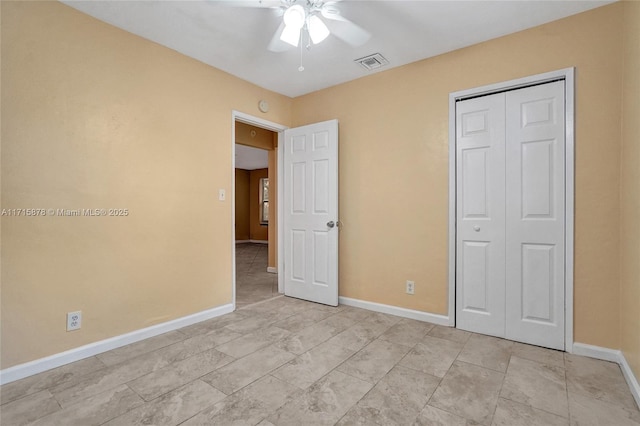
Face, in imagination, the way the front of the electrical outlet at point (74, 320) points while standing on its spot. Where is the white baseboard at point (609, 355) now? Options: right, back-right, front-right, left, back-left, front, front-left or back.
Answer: front-left

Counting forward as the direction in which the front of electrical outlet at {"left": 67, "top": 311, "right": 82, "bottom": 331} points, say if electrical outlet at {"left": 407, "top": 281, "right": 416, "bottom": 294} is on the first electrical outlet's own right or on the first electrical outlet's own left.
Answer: on the first electrical outlet's own left

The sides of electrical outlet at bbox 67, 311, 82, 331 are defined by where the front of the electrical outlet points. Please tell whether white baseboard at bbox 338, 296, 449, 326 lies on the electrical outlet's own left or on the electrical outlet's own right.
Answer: on the electrical outlet's own left

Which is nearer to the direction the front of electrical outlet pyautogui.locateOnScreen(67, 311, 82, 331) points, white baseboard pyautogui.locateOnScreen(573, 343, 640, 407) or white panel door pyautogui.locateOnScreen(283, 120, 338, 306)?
the white baseboard

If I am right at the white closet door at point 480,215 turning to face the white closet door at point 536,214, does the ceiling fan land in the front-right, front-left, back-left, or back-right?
back-right

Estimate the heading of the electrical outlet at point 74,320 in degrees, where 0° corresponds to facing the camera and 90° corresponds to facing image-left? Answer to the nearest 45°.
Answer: approximately 0°

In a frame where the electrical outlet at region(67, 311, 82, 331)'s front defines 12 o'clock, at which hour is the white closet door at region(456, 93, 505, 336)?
The white closet door is roughly at 10 o'clock from the electrical outlet.

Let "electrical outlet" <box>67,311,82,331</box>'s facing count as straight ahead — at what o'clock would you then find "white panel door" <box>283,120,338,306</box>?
The white panel door is roughly at 9 o'clock from the electrical outlet.

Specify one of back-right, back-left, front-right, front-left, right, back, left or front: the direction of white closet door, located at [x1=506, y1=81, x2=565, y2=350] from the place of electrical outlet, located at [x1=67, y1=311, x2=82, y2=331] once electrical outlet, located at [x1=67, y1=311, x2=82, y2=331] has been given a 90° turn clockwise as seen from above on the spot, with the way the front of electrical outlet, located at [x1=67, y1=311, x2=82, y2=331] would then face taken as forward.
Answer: back-left
